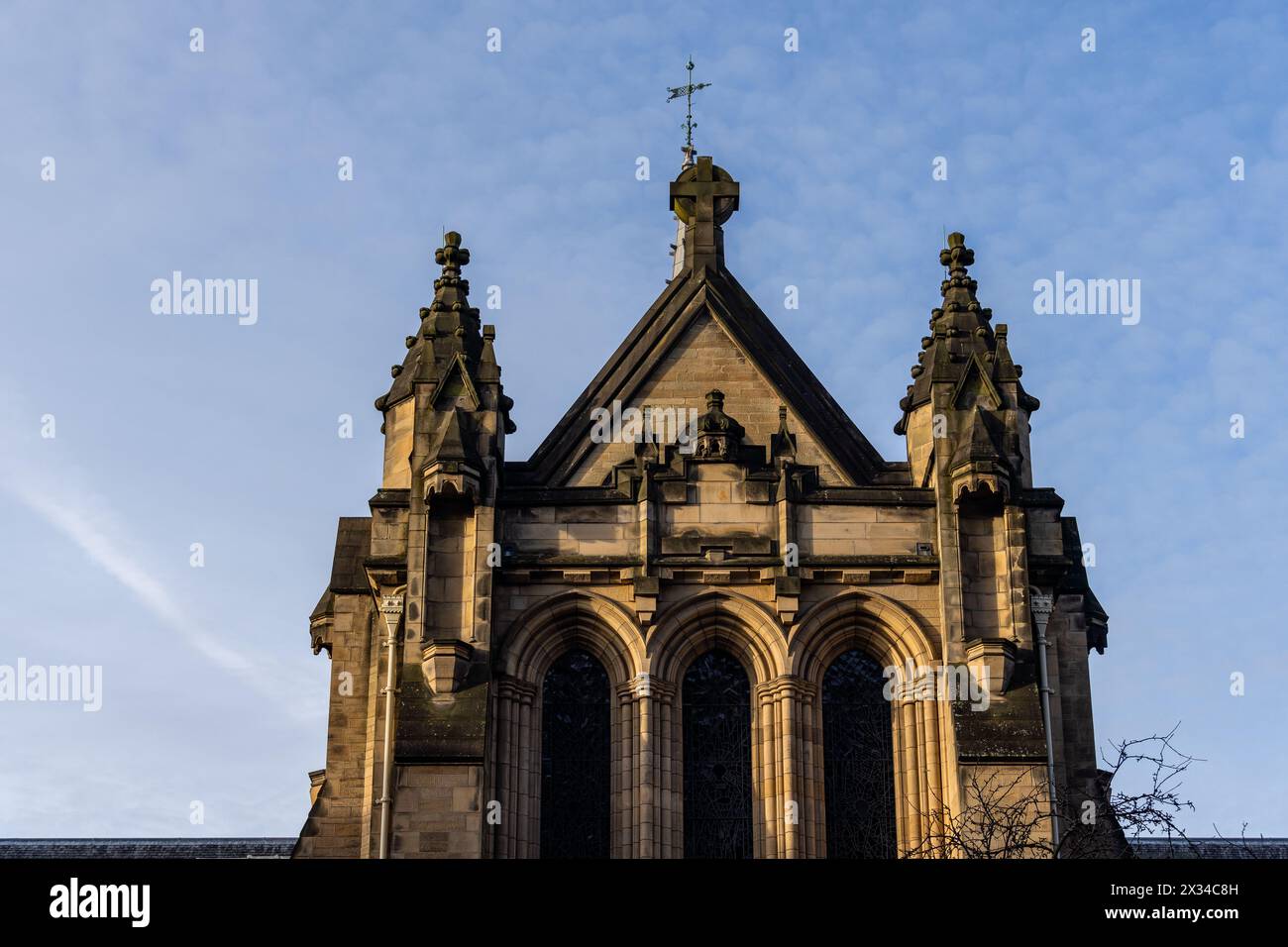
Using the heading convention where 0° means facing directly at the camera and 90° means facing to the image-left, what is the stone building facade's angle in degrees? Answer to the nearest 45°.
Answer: approximately 0°
